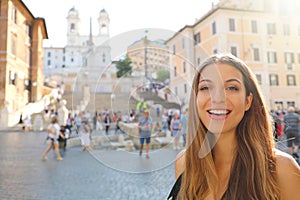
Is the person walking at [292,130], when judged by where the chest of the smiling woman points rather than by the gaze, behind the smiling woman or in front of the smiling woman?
behind

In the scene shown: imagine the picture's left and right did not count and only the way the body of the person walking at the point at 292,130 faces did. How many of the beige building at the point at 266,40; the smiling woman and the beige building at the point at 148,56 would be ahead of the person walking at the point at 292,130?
2

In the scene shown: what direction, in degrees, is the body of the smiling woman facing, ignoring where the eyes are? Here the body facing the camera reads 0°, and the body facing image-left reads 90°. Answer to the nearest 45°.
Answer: approximately 45°

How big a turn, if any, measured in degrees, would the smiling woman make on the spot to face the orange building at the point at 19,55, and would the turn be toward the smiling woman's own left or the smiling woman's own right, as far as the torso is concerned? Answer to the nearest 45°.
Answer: approximately 90° to the smiling woman's own right
